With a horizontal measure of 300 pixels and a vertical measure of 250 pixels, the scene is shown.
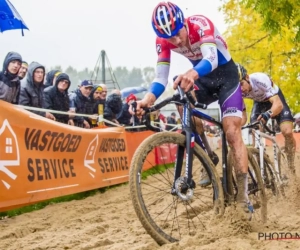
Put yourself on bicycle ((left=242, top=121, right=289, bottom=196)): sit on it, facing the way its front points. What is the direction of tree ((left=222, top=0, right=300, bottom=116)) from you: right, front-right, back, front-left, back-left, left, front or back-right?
back-right

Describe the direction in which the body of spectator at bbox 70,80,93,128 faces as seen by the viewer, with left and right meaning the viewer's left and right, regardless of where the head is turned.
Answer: facing the viewer and to the right of the viewer

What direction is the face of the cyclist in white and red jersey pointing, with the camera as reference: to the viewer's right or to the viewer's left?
to the viewer's left

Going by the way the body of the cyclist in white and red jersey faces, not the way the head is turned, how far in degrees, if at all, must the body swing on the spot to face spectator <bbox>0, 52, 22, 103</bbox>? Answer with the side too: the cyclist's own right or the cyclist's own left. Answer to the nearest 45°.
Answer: approximately 90° to the cyclist's own right

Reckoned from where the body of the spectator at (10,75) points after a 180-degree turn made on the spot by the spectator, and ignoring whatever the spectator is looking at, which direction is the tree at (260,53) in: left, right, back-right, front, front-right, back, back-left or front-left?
right

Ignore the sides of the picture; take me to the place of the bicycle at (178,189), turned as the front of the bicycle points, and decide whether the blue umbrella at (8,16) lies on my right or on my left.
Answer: on my right

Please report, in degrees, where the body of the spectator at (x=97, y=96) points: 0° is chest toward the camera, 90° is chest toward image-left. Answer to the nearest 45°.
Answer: approximately 315°

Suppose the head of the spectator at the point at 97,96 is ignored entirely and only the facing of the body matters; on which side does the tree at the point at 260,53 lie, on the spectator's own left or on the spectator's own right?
on the spectator's own left
